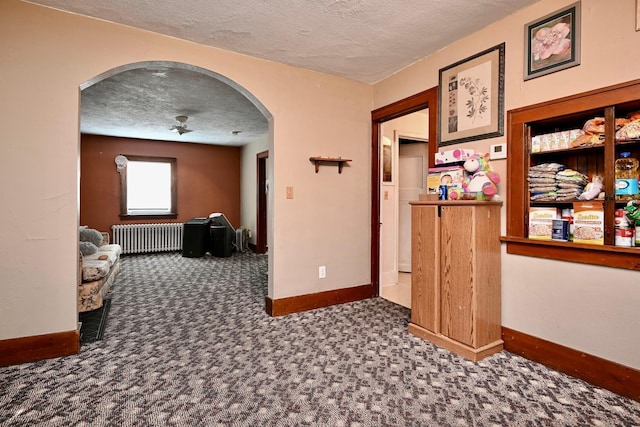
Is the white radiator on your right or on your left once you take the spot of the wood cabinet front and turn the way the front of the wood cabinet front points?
on your right

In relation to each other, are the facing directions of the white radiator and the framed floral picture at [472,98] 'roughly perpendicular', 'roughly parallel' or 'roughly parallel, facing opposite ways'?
roughly perpendicular

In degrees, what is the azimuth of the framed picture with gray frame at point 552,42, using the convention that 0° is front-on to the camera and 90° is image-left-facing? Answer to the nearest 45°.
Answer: approximately 45°

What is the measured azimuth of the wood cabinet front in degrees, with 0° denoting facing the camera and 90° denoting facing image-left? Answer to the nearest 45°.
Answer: approximately 45°

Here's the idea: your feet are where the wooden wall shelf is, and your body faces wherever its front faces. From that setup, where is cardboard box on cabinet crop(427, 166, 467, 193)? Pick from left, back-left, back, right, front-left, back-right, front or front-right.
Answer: front-left

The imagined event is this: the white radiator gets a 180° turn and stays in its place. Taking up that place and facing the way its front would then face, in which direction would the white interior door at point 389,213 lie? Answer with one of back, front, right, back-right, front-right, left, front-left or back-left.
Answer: back-right

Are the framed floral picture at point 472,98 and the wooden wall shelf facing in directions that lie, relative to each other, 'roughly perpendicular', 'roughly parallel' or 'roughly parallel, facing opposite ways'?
roughly perpendicular

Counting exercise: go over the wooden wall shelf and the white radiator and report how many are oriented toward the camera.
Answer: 2

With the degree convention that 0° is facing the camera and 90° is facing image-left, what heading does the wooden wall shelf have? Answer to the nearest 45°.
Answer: approximately 0°

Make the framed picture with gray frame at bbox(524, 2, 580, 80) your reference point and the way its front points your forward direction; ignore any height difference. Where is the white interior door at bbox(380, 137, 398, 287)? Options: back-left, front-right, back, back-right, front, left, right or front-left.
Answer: right

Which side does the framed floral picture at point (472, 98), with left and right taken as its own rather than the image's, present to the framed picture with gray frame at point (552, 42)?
left
